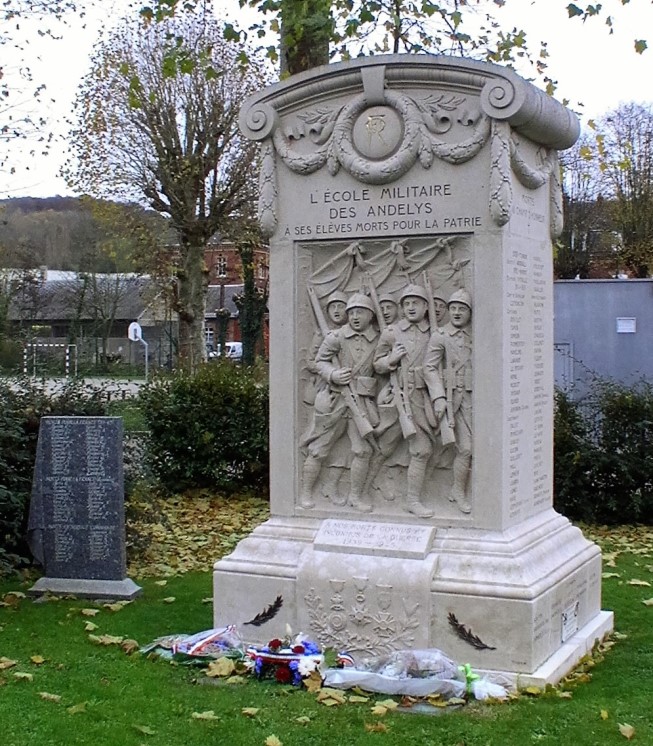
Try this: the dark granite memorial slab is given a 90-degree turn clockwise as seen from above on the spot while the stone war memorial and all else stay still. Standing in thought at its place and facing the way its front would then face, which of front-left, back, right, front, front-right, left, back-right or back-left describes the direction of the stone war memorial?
back-left

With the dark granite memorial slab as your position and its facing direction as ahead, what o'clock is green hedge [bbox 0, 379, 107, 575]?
The green hedge is roughly at 5 o'clock from the dark granite memorial slab.

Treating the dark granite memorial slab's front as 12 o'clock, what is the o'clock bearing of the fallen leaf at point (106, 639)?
The fallen leaf is roughly at 12 o'clock from the dark granite memorial slab.

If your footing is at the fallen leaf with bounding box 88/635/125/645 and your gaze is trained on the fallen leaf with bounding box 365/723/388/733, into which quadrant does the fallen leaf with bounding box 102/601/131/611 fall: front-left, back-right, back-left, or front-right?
back-left

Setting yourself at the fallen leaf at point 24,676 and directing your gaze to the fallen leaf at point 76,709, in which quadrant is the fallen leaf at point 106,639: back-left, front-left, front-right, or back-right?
back-left

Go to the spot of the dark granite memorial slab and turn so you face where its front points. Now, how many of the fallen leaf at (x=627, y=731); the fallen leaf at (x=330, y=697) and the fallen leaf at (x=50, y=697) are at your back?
0

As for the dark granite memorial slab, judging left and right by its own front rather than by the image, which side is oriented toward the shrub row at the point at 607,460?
left

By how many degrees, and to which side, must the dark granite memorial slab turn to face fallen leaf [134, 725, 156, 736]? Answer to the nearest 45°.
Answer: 0° — it already faces it

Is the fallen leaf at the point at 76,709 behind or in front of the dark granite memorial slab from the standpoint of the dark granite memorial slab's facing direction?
in front

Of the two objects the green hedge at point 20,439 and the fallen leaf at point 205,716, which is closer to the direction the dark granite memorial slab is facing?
the fallen leaf

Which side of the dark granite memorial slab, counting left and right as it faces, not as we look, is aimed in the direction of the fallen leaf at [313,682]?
front

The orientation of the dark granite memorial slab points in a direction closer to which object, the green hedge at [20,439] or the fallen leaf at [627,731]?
the fallen leaf

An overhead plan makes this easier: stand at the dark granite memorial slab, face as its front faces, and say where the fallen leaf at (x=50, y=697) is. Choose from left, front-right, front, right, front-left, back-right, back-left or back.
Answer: front

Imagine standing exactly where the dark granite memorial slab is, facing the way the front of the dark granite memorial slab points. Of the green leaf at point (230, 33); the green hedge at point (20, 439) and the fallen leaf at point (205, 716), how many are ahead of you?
1

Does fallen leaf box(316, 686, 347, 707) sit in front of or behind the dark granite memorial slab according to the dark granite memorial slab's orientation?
in front

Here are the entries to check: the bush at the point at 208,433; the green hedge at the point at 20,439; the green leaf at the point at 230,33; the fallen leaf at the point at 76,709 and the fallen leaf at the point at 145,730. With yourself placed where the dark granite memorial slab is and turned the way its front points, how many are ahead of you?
2

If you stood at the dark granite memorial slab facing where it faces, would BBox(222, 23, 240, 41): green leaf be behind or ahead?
behind

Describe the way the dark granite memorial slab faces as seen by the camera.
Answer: facing the viewer

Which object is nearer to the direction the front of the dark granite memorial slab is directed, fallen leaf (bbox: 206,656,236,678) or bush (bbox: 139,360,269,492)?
the fallen leaf
